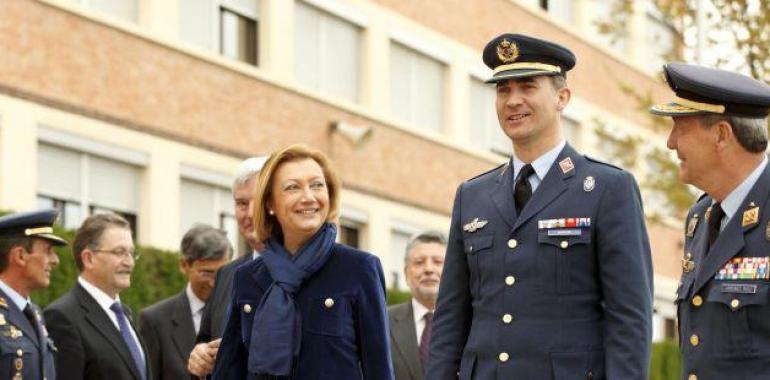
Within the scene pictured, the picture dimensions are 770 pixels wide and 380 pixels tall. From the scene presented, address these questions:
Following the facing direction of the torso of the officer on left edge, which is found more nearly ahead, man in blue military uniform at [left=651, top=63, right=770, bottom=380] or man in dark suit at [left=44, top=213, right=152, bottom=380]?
the man in blue military uniform

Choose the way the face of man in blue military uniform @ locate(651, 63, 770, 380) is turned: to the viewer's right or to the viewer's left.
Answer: to the viewer's left

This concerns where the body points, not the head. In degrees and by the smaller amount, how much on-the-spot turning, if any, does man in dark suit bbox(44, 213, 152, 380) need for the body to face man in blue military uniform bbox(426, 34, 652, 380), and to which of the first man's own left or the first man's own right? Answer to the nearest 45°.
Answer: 0° — they already face them

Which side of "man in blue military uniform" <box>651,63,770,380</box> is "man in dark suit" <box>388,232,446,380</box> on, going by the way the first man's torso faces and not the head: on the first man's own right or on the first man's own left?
on the first man's own right

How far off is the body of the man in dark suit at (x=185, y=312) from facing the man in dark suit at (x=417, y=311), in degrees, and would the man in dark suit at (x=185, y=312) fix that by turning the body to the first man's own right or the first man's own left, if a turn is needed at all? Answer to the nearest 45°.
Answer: approximately 45° to the first man's own left

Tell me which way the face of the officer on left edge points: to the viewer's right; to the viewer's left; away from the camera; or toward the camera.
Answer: to the viewer's right

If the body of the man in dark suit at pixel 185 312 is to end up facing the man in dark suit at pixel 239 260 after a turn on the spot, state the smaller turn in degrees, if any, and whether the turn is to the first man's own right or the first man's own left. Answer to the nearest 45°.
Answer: approximately 45° to the first man's own right

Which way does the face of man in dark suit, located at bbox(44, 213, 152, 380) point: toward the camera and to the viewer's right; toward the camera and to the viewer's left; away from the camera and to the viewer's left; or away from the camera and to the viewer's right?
toward the camera and to the viewer's right

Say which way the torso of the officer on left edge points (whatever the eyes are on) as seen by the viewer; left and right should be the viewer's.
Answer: facing the viewer and to the right of the viewer
